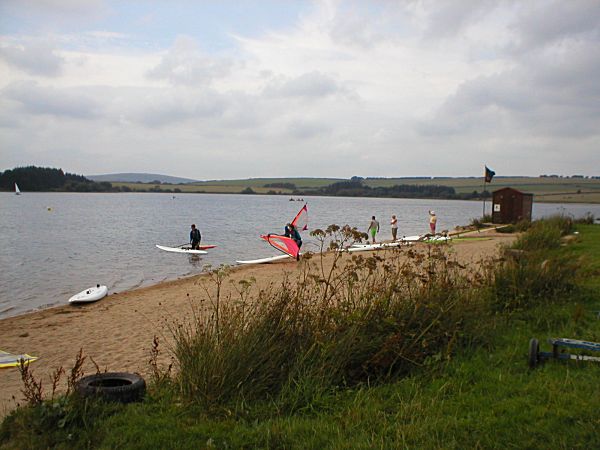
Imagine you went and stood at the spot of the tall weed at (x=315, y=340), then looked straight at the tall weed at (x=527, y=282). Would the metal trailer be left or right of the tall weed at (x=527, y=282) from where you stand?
right

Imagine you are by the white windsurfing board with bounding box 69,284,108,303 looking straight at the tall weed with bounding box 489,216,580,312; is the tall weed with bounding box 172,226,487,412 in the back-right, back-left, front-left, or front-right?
front-right
